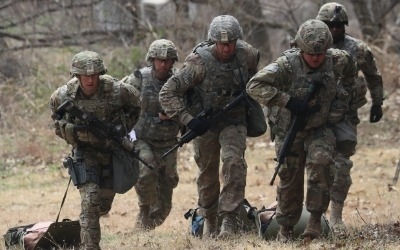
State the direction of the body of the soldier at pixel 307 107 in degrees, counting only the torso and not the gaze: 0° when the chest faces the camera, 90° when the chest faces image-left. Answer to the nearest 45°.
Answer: approximately 0°

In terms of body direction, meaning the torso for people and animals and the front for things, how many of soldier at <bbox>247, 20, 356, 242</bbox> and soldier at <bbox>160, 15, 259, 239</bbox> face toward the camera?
2

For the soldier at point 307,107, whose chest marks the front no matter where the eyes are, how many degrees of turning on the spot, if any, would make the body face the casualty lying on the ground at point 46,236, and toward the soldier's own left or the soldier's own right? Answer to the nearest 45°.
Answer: approximately 90° to the soldier's own right

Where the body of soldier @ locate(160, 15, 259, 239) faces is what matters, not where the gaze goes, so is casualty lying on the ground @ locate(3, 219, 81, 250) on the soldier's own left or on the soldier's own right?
on the soldier's own right

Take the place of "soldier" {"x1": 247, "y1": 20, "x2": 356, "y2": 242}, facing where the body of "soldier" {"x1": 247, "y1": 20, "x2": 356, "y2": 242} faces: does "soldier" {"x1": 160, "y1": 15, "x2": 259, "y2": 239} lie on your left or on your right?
on your right
